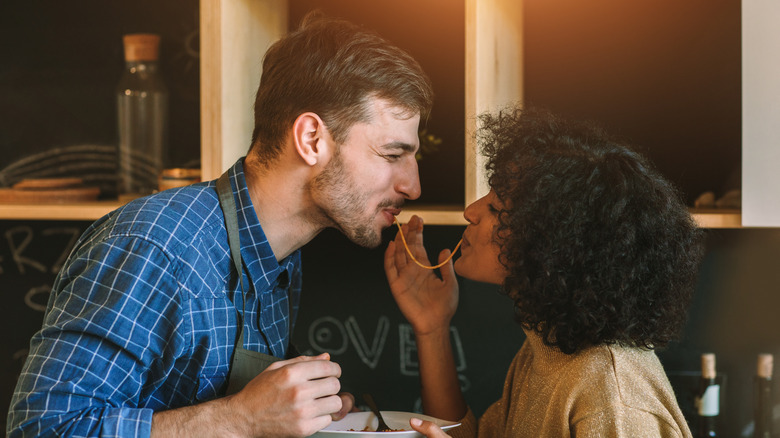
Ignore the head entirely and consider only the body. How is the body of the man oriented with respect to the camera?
to the viewer's right

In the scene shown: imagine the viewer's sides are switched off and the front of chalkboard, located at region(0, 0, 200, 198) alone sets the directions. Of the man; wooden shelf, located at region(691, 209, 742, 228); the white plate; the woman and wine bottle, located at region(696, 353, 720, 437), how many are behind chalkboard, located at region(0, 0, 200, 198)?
0

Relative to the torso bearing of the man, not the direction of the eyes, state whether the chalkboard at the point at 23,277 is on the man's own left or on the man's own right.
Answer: on the man's own left

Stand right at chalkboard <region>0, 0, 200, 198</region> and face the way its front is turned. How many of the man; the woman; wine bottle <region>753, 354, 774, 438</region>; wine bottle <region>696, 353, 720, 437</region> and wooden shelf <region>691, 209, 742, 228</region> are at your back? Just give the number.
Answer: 0

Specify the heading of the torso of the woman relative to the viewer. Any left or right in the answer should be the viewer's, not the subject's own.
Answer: facing to the left of the viewer

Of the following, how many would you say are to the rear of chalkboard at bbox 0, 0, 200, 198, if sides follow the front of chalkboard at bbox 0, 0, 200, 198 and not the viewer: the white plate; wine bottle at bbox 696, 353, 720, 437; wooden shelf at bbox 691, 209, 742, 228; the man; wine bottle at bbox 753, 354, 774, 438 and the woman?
0

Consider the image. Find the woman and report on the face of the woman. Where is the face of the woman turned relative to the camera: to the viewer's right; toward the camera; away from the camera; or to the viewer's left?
to the viewer's left

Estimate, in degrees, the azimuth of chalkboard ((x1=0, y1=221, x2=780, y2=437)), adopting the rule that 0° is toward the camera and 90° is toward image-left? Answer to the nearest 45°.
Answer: approximately 0°

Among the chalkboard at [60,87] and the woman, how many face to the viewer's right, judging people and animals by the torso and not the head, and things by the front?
0

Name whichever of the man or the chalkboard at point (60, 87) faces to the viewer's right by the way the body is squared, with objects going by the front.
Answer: the man

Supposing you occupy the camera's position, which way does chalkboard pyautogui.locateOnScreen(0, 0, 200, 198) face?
facing the viewer

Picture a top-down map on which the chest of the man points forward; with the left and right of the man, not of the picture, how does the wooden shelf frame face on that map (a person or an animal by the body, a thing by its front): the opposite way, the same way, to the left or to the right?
to the right

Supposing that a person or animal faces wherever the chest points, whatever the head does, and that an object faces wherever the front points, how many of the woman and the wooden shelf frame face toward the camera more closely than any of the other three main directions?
1

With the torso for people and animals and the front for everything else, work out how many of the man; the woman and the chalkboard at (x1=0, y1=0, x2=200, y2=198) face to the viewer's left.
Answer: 1
